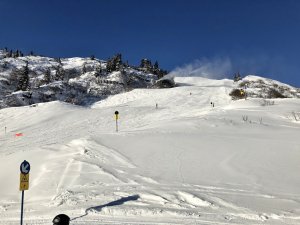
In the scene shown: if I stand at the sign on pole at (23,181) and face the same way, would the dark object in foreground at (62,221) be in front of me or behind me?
in front

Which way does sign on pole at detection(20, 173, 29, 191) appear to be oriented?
toward the camera
